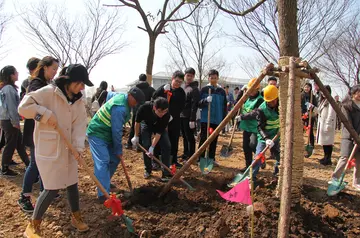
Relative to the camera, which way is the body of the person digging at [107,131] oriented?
to the viewer's right

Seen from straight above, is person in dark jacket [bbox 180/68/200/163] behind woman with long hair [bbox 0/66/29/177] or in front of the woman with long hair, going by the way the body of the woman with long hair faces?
in front

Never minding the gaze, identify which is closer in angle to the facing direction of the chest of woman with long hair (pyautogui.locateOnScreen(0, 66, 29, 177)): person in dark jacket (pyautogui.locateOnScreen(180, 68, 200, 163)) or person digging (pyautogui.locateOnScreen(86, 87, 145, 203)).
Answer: the person in dark jacket

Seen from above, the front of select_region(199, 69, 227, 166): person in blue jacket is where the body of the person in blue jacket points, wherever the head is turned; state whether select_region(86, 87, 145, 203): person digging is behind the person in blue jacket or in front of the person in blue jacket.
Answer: in front

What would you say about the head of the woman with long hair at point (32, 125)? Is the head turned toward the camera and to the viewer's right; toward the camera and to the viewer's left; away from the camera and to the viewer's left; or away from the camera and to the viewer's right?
toward the camera and to the viewer's right

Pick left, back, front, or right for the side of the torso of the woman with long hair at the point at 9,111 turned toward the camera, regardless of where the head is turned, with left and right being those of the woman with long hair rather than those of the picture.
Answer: right

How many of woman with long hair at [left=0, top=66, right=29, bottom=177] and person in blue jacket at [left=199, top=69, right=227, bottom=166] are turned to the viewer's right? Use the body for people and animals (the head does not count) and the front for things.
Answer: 1

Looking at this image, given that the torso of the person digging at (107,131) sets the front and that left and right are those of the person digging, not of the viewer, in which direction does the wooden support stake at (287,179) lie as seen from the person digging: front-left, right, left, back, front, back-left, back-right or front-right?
front-right

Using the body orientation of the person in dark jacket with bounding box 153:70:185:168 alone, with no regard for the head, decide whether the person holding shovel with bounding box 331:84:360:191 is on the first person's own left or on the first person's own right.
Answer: on the first person's own left

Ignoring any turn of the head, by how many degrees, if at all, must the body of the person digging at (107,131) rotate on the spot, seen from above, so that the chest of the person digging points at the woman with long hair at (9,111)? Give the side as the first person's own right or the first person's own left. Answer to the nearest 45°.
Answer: approximately 135° to the first person's own left

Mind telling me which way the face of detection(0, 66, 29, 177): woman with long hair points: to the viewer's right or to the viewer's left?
to the viewer's right

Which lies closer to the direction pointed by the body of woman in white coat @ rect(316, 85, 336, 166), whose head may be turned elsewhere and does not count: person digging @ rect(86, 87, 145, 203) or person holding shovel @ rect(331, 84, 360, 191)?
the person digging

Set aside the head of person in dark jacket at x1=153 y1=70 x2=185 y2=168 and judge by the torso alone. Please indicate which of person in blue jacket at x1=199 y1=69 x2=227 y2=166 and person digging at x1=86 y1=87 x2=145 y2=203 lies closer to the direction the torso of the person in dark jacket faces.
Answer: the person digging
